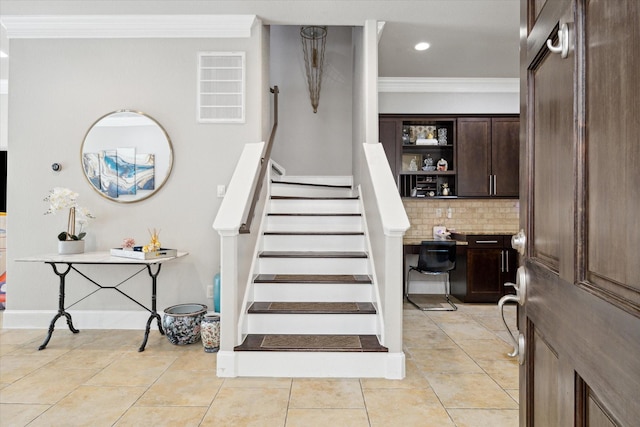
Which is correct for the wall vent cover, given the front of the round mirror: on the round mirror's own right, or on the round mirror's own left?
on the round mirror's own left

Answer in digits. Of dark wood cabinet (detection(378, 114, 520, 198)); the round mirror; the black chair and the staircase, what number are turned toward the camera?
3

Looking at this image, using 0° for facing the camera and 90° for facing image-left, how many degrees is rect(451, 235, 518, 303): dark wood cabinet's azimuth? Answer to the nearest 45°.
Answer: approximately 0°

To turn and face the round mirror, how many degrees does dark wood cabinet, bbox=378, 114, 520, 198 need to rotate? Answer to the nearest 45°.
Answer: approximately 45° to its right

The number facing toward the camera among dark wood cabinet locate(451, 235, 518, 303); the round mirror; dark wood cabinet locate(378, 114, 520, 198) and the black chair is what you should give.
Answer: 3

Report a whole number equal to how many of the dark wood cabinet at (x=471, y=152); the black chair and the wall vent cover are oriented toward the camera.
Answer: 2
